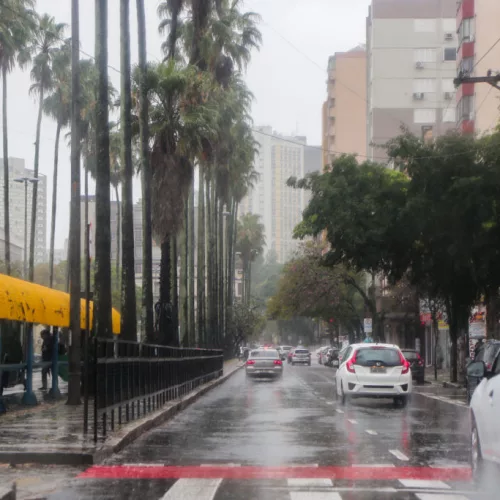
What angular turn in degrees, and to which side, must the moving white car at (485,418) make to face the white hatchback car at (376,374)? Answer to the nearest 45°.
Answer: approximately 45° to its right

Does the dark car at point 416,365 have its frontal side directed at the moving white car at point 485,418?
no

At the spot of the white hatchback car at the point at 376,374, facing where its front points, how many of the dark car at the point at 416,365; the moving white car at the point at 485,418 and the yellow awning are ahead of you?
1

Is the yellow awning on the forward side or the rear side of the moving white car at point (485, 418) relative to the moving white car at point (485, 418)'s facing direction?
on the forward side

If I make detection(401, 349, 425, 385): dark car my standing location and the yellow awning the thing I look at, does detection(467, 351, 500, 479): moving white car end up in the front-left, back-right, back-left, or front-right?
front-left

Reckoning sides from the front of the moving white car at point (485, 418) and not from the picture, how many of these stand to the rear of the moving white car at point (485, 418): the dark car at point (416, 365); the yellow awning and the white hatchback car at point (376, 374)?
0

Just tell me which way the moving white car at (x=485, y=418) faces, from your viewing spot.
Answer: facing away from the viewer and to the left of the viewer

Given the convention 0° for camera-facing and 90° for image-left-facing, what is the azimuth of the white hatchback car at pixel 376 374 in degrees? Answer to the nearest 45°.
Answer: approximately 180°

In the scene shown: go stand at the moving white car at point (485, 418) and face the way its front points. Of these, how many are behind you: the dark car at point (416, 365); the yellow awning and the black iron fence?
0

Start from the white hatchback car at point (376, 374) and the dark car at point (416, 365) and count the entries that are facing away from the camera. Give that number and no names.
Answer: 2

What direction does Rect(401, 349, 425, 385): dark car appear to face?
away from the camera

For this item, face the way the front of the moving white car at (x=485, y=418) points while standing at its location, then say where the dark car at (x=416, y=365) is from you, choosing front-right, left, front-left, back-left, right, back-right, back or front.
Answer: front-right

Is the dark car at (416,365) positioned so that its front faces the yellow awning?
no

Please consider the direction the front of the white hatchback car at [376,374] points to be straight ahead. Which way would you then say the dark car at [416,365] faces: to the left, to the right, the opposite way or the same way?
the same way
